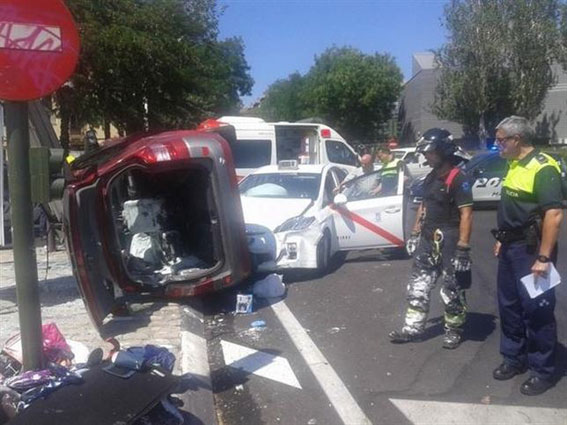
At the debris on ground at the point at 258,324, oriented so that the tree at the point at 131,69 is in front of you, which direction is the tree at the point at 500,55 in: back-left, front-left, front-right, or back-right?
front-right

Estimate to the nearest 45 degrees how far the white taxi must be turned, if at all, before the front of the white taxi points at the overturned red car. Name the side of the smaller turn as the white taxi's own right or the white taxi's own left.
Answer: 0° — it already faces it

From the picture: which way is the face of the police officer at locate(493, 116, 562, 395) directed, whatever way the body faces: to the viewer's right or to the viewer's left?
to the viewer's left

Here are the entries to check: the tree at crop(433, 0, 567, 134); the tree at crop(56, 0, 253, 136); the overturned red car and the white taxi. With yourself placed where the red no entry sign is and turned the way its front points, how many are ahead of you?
0

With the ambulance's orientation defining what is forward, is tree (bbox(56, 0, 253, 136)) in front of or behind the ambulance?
behind

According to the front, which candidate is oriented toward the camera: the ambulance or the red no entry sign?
the red no entry sign

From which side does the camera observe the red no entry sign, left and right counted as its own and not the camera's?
front

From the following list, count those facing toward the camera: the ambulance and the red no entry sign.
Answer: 1

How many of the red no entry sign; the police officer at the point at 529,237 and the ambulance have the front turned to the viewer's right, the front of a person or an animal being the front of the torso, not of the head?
1

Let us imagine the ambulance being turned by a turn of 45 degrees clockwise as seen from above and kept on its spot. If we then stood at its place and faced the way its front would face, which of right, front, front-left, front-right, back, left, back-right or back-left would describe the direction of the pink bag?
front-right

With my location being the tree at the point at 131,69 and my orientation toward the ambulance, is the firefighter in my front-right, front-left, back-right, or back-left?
front-right

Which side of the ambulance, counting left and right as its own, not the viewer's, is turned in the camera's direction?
right

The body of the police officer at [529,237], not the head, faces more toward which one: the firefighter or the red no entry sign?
the red no entry sign

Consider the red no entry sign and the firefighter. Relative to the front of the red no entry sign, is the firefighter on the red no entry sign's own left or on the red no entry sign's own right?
on the red no entry sign's own left

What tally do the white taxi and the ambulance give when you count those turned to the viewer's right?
1

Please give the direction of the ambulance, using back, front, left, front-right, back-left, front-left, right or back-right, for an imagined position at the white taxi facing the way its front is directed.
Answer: back-right

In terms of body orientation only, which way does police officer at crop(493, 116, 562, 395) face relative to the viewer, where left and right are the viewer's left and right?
facing the viewer and to the left of the viewer

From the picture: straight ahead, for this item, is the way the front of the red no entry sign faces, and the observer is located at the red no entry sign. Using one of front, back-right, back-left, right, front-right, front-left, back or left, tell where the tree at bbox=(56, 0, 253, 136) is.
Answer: back

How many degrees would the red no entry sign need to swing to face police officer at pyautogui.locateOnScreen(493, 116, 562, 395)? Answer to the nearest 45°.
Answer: approximately 90° to its left

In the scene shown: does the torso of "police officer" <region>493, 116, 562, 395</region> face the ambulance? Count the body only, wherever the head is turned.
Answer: no

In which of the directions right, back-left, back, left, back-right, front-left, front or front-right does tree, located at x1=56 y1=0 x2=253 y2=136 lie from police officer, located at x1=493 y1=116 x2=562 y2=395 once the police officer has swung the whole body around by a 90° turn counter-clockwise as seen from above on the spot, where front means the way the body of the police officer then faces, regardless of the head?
back
